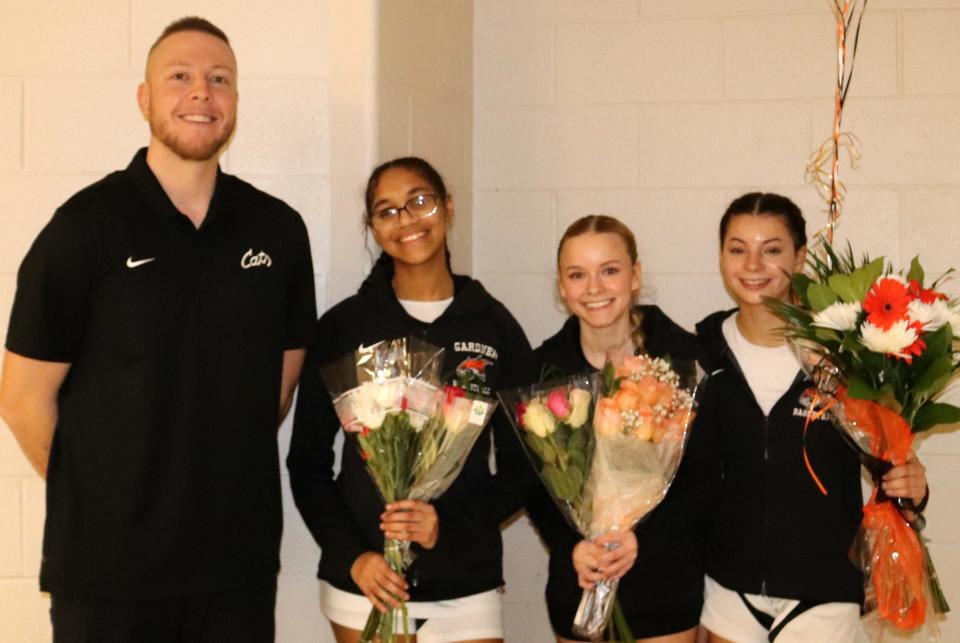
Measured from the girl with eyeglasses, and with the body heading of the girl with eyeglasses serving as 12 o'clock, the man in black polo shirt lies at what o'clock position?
The man in black polo shirt is roughly at 2 o'clock from the girl with eyeglasses.

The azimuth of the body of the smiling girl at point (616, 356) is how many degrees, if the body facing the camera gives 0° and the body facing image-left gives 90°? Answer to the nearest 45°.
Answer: approximately 0°

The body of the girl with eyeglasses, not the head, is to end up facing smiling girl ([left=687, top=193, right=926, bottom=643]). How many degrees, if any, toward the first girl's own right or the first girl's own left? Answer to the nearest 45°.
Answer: approximately 90° to the first girl's own left

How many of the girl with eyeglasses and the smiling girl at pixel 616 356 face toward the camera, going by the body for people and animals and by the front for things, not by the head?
2
